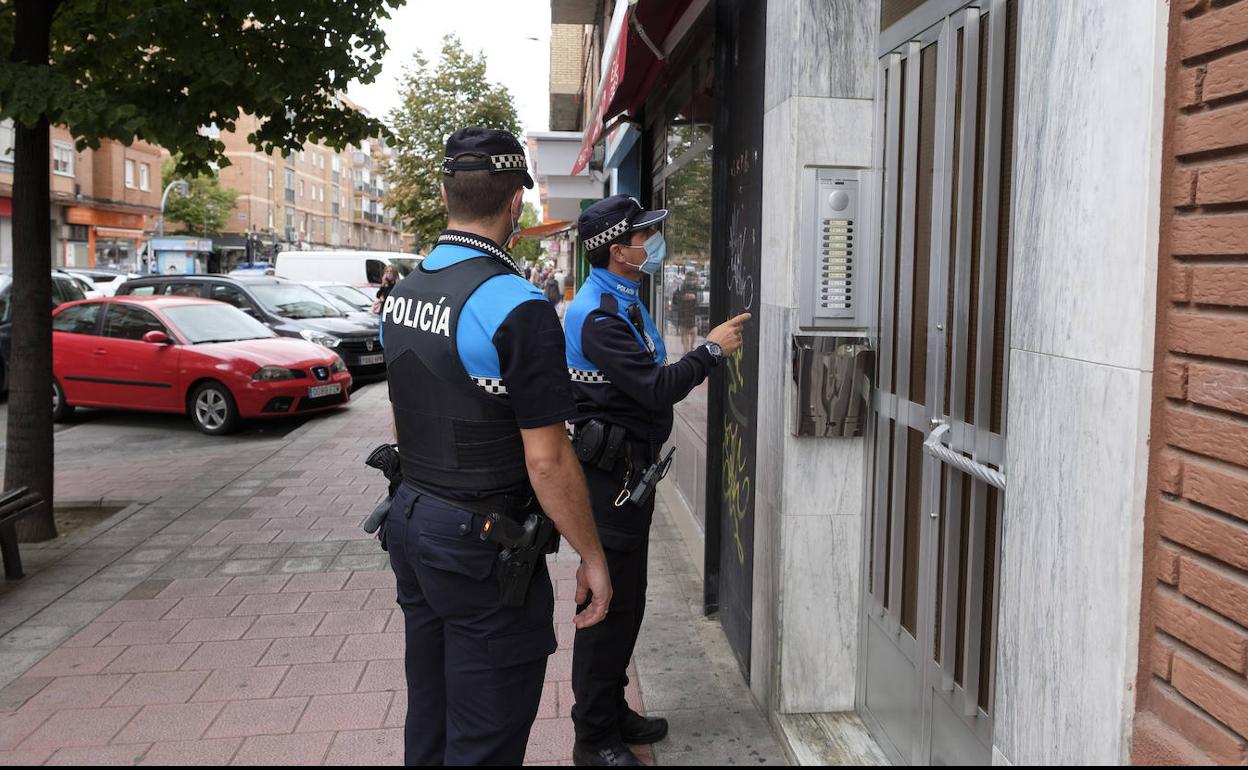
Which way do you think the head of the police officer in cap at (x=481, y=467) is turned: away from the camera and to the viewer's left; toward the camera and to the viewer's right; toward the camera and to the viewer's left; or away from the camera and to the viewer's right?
away from the camera and to the viewer's right

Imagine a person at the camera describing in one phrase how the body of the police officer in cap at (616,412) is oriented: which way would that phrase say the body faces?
to the viewer's right

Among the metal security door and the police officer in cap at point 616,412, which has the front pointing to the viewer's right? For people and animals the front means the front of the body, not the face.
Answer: the police officer in cap

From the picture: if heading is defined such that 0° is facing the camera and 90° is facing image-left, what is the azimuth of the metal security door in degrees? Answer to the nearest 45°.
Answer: approximately 45°

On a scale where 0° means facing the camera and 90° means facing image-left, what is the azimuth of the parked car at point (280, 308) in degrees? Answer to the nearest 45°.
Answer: approximately 315°

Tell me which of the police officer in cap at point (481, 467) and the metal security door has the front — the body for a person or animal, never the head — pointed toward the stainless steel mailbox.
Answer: the police officer in cap

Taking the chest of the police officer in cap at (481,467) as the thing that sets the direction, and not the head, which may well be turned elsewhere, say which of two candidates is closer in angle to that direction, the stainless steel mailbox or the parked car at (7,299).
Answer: the stainless steel mailbox

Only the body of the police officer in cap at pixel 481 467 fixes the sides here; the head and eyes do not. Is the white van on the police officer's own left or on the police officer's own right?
on the police officer's own left

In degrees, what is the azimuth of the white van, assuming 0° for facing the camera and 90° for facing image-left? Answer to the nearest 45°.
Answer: approximately 315°

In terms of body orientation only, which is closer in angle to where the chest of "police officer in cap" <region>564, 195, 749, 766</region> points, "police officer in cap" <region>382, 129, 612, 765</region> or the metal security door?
the metal security door

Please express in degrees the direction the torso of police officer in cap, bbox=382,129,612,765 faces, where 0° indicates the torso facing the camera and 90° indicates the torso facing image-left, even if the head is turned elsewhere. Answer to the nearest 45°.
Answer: approximately 225°

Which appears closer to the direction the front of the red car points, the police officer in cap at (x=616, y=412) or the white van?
the police officer in cap
